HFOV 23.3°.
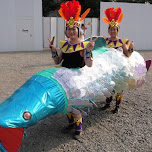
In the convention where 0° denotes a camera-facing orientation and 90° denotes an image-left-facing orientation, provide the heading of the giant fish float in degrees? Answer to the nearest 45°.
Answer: approximately 45°

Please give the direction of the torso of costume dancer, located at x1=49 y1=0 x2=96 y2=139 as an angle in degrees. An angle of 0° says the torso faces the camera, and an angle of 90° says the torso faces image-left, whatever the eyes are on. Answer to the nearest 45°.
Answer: approximately 0°

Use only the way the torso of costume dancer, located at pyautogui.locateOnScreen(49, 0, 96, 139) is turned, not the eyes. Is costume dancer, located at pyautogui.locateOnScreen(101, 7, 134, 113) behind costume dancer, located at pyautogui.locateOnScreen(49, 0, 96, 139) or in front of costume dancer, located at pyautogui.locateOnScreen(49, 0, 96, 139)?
behind
